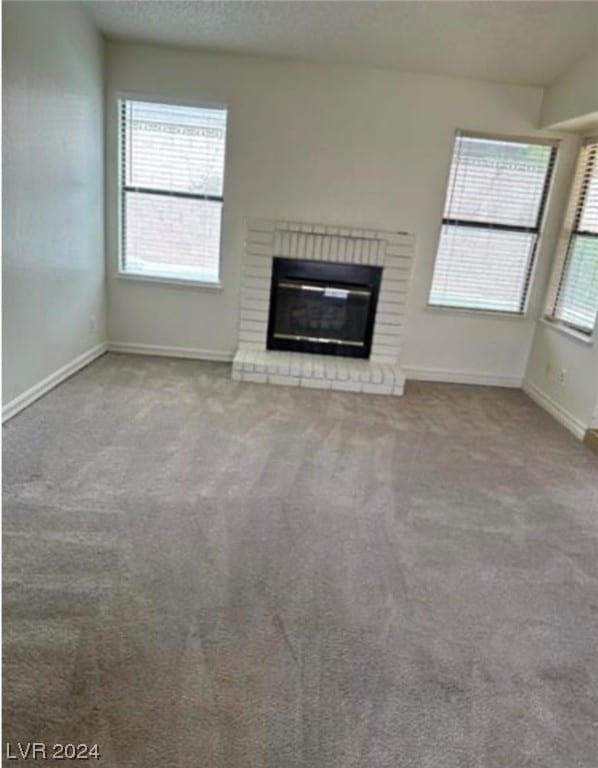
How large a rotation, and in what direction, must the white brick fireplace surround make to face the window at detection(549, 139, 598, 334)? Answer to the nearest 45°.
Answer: approximately 90° to its left

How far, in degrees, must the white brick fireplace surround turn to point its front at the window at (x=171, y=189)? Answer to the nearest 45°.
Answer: approximately 90° to its right

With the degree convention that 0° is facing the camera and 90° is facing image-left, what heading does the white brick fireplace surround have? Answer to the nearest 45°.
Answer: approximately 0°
